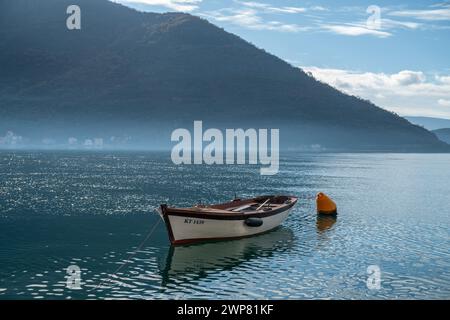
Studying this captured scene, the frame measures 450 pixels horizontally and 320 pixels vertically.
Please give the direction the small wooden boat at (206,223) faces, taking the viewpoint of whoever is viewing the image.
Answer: facing the viewer and to the left of the viewer
